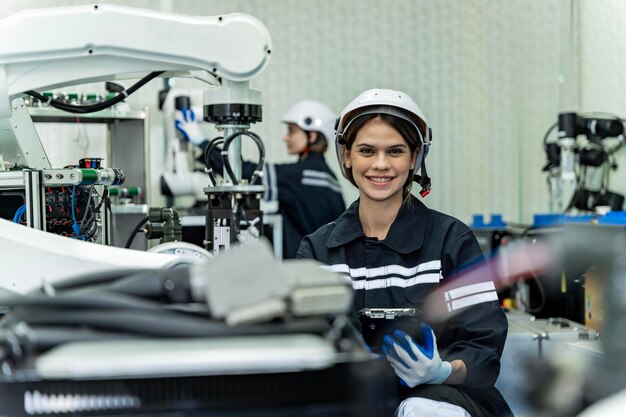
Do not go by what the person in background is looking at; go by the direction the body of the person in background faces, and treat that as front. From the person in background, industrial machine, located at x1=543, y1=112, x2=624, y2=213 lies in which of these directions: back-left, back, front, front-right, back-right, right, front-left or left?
back-right

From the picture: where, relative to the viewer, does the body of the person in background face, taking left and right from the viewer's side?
facing away from the viewer and to the left of the viewer

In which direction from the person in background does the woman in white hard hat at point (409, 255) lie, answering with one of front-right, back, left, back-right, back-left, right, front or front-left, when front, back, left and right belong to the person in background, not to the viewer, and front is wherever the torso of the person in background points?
back-left

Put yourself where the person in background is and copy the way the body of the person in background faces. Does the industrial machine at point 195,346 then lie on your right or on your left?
on your left

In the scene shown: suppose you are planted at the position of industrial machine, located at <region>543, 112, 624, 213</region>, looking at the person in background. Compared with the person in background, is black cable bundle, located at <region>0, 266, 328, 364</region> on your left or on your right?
left

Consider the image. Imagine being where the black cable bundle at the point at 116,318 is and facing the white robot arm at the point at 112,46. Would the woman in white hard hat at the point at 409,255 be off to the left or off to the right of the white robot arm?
right
